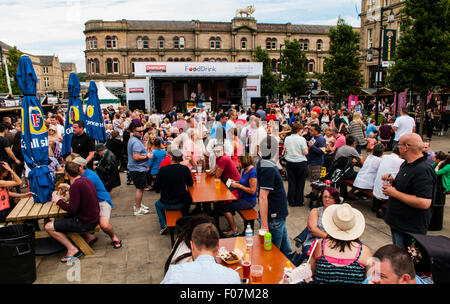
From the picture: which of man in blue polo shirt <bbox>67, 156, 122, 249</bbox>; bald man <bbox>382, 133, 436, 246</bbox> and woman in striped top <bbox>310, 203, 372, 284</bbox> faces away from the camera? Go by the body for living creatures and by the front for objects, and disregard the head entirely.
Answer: the woman in striped top

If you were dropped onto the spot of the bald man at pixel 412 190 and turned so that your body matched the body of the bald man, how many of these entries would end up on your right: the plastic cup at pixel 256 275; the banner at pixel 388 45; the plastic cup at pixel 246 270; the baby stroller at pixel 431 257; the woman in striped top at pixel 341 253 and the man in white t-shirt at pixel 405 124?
2

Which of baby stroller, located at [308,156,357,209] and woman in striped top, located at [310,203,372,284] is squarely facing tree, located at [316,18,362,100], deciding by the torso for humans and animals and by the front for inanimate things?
the woman in striped top

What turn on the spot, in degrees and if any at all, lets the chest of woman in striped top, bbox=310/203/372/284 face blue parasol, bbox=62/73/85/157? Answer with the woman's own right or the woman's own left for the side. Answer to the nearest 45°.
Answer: approximately 45° to the woman's own left

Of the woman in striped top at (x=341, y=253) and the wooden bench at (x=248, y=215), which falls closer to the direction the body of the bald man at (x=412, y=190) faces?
the wooden bench

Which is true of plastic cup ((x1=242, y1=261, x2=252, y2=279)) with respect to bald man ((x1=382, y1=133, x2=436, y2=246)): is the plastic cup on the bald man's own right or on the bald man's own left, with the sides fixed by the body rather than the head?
on the bald man's own left

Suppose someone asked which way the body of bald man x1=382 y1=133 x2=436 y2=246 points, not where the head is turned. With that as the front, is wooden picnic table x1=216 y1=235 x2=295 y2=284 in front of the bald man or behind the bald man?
in front

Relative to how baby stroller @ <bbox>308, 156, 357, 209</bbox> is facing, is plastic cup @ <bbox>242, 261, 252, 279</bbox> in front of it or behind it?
in front

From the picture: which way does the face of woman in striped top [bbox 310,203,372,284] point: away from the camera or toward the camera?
away from the camera

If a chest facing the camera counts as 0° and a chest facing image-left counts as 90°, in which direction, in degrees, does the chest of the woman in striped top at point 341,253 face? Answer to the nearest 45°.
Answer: approximately 180°

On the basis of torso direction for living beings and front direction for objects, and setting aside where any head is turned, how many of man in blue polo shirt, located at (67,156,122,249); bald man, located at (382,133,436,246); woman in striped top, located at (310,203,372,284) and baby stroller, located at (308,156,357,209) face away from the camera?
1

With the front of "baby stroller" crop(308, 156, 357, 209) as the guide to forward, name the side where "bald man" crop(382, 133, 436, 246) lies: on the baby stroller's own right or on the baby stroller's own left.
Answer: on the baby stroller's own left

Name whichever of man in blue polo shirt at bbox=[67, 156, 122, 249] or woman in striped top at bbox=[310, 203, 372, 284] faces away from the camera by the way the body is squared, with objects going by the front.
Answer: the woman in striped top

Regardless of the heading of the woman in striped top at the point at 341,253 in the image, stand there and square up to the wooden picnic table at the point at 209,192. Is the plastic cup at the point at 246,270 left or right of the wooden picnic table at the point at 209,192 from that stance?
left

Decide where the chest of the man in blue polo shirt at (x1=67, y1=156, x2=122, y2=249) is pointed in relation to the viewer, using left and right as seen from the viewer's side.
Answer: facing to the left of the viewer

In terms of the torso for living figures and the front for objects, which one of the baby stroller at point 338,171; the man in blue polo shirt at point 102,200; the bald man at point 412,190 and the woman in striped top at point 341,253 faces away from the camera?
the woman in striped top

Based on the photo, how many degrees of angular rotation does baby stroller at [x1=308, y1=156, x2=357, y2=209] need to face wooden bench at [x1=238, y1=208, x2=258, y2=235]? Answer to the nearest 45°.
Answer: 0° — it already faces it
